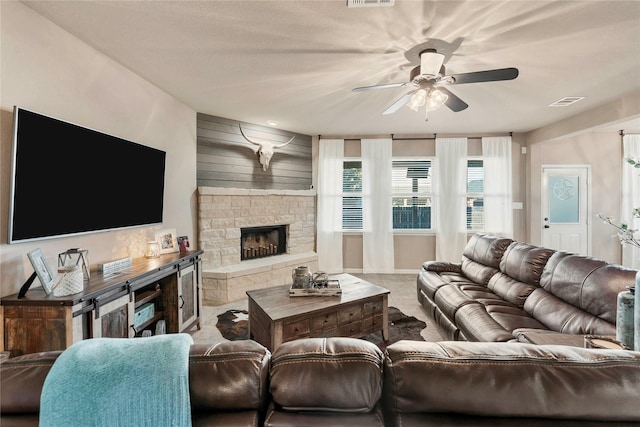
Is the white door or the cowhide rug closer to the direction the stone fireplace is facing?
the cowhide rug

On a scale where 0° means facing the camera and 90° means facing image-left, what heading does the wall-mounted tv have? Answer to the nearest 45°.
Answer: approximately 315°

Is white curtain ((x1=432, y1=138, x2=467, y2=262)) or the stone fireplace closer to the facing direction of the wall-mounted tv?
the white curtain

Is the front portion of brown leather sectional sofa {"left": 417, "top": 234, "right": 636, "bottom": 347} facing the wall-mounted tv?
yes

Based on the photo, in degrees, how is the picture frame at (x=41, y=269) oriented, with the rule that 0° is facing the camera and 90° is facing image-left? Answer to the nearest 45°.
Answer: approximately 315°

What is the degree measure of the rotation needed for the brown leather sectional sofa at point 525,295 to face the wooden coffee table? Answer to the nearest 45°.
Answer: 0° — it already faces it

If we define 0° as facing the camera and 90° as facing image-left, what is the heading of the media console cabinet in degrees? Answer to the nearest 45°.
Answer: approximately 315°
